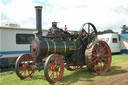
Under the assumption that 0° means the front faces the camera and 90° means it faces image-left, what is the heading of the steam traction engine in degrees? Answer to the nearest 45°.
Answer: approximately 45°
